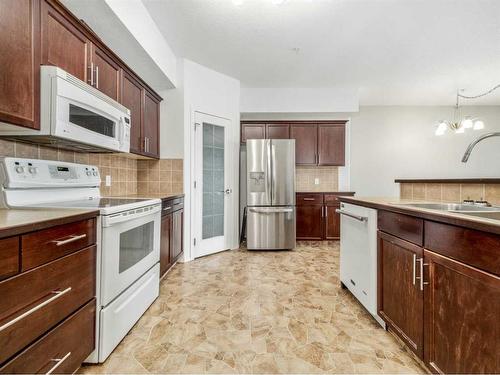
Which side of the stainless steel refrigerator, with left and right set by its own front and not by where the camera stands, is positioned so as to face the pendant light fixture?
left

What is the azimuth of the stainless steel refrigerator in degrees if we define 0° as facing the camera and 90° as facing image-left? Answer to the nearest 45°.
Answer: approximately 0°

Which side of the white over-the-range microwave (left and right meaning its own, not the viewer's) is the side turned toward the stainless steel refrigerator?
left

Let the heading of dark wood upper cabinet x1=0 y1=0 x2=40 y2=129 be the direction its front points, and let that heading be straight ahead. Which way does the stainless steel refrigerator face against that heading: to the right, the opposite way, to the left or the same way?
to the right

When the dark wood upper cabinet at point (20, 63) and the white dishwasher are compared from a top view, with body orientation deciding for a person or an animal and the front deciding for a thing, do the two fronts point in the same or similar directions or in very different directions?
very different directions

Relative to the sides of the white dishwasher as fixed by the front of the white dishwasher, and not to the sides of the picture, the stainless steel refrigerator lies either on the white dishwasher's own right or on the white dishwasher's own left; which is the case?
on the white dishwasher's own right

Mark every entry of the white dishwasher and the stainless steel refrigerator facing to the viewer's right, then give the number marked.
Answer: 0

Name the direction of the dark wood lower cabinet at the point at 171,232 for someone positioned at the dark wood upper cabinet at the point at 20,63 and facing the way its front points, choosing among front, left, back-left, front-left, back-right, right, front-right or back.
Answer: left

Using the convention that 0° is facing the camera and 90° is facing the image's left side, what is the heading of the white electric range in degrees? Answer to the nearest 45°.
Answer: approximately 315°

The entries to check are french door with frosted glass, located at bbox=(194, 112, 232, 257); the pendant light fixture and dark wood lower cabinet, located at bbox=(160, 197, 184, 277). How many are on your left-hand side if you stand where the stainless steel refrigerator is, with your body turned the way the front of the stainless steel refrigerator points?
1

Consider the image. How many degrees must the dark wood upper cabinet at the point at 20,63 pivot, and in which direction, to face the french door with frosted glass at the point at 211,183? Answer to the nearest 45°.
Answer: approximately 90° to its left

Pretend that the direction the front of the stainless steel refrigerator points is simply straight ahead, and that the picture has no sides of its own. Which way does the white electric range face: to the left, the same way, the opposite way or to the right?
to the left

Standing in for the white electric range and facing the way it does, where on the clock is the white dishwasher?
The white dishwasher is roughly at 11 o'clock from the white electric range.

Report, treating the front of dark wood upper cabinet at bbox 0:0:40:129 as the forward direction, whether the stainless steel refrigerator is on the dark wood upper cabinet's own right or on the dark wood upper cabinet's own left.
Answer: on the dark wood upper cabinet's own left

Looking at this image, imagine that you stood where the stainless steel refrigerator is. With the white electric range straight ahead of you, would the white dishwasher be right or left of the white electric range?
left
